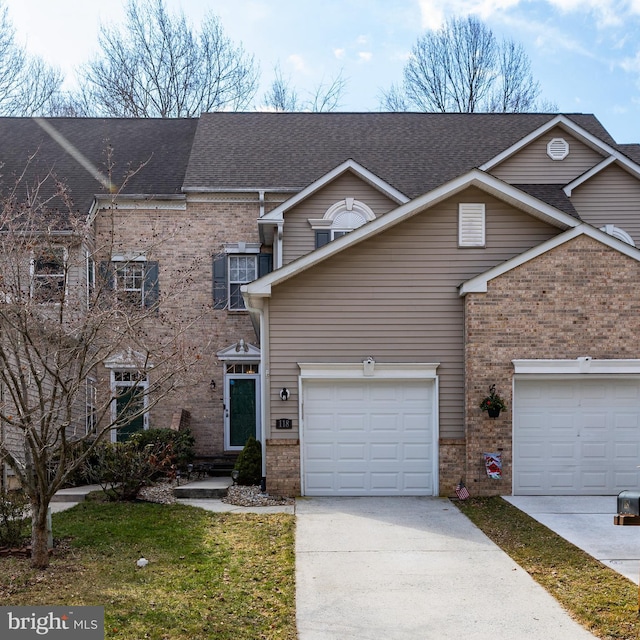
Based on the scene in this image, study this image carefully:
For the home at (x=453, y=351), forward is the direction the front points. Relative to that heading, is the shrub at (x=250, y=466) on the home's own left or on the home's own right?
on the home's own right

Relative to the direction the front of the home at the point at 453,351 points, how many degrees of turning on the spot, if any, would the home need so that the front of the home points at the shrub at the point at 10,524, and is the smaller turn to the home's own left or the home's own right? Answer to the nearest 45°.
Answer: approximately 45° to the home's own right

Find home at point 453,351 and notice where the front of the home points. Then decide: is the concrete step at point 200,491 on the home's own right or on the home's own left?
on the home's own right

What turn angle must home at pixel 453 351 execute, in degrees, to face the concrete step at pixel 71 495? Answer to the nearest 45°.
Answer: approximately 90° to its right

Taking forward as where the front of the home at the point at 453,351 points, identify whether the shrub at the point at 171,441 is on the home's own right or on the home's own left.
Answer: on the home's own right

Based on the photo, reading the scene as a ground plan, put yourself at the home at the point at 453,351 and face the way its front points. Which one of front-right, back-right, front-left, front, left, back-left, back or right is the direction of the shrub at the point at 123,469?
right
